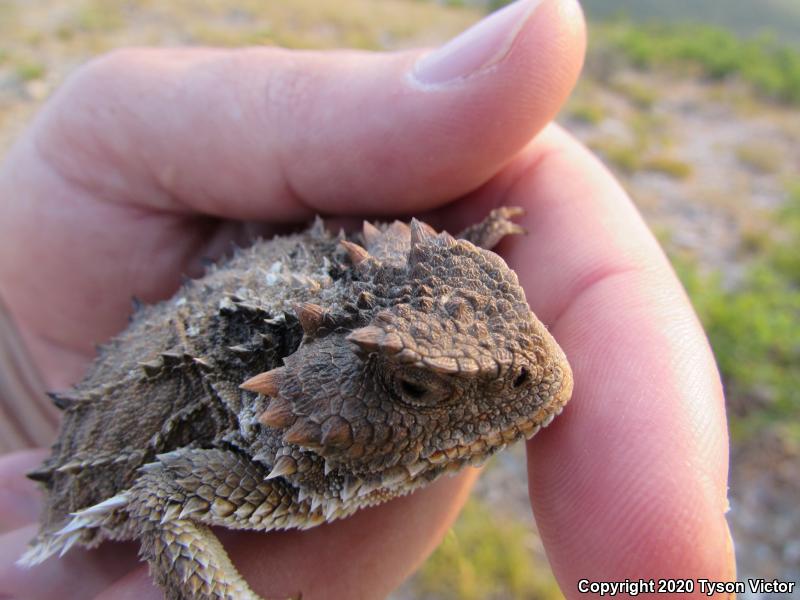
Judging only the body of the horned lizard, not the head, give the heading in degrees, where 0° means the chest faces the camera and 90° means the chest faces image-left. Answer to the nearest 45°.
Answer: approximately 315°
